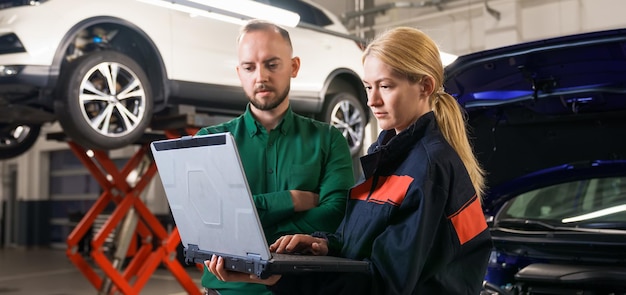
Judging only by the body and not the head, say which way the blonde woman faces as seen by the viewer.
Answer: to the viewer's left

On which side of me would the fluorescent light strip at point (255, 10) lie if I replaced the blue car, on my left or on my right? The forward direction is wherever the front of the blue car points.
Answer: on my right

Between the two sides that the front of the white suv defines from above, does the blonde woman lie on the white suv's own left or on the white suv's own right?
on the white suv's own left

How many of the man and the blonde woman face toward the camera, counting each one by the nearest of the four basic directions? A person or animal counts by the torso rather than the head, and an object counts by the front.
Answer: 1

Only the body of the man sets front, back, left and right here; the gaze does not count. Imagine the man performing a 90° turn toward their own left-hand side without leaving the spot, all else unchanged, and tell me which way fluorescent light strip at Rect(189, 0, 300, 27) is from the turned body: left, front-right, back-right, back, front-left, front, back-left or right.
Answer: left

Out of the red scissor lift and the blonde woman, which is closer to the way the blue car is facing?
the blonde woman

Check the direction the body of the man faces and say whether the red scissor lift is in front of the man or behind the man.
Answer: behind

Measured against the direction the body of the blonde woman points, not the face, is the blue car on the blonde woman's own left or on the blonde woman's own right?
on the blonde woman's own right

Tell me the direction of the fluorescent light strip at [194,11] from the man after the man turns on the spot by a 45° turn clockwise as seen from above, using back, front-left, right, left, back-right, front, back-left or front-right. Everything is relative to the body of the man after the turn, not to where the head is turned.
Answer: back-right

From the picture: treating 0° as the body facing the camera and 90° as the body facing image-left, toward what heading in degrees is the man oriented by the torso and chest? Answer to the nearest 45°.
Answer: approximately 0°

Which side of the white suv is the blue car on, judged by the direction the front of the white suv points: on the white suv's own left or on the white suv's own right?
on the white suv's own left

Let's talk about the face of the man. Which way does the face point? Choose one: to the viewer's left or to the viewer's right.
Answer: to the viewer's left

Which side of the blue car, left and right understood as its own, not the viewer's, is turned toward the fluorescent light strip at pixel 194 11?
right
